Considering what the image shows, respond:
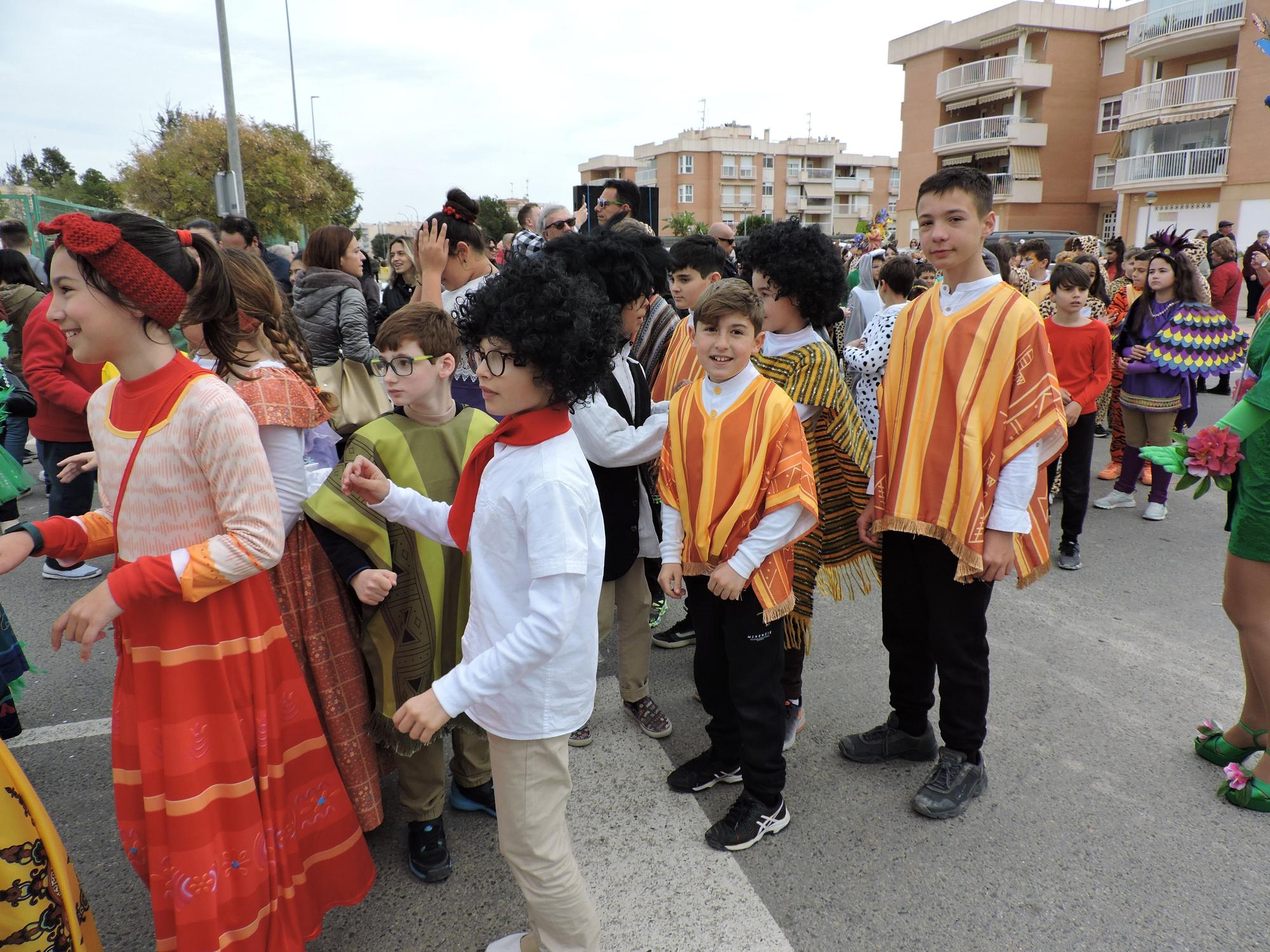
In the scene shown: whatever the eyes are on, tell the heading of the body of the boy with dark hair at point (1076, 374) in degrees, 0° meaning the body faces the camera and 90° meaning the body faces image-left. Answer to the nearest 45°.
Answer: approximately 0°

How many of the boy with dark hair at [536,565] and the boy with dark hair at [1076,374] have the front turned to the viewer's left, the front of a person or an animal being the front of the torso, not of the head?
1

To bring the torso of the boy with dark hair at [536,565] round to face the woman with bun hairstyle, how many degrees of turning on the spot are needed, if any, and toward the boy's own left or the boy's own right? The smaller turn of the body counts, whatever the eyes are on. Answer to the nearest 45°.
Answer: approximately 90° to the boy's own right

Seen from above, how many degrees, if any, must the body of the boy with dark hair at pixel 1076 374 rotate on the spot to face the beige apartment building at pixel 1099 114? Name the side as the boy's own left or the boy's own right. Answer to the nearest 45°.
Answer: approximately 180°

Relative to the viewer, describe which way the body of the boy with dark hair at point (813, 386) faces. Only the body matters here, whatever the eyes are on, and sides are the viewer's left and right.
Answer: facing to the left of the viewer

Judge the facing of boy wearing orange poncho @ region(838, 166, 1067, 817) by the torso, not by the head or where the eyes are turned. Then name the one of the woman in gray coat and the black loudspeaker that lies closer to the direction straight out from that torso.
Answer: the woman in gray coat

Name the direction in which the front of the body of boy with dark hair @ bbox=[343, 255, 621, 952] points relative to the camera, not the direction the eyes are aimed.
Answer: to the viewer's left

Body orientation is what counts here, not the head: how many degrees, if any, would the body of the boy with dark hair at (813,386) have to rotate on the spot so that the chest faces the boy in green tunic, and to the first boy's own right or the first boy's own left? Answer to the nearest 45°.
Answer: approximately 45° to the first boy's own left
